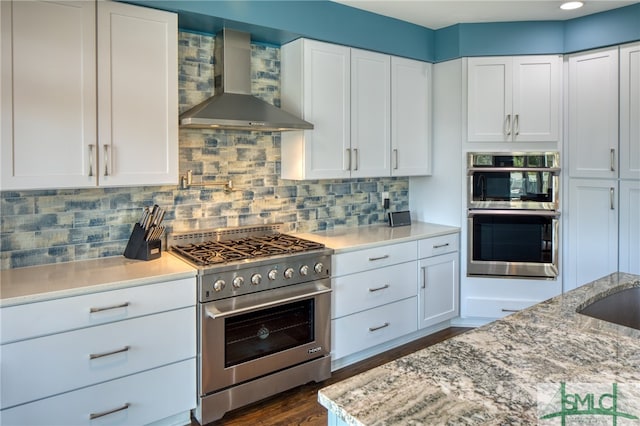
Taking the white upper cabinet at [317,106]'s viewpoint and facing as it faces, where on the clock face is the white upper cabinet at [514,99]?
the white upper cabinet at [514,99] is roughly at 10 o'clock from the white upper cabinet at [317,106].

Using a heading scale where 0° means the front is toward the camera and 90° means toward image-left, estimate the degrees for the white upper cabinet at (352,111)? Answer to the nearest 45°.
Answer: approximately 315°

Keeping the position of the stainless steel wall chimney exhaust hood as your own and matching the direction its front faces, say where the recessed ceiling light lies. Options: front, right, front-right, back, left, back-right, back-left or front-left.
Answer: front-left

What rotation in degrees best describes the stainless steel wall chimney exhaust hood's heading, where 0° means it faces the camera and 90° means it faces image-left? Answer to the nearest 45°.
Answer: approximately 315°

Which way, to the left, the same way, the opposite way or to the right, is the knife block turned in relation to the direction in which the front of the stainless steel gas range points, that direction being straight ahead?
the same way

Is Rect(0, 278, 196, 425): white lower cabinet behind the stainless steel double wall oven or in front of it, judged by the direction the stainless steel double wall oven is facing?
in front

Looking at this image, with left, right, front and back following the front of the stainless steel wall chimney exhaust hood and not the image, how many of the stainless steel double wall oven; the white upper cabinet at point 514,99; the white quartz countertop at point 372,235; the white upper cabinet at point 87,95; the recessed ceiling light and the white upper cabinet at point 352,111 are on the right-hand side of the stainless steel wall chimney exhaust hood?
1

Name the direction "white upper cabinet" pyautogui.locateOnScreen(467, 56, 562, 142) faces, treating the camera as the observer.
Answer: facing the viewer

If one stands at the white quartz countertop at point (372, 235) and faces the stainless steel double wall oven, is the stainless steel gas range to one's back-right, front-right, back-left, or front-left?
back-right

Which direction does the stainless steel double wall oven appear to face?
toward the camera

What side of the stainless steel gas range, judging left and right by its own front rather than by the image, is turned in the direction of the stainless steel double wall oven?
left

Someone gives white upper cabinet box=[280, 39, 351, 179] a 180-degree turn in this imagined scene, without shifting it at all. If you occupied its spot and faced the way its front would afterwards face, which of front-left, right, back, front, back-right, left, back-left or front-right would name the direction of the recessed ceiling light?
back-right

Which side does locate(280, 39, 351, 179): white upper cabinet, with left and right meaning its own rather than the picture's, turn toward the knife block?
right

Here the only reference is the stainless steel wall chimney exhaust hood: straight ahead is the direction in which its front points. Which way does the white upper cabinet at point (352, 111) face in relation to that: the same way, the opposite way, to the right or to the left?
the same way

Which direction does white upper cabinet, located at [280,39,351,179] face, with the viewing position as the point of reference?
facing the viewer and to the right of the viewer
